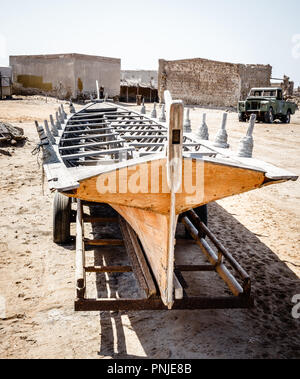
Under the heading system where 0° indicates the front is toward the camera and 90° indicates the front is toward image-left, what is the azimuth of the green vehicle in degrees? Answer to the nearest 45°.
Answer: approximately 45°

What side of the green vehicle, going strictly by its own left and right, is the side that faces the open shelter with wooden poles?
right

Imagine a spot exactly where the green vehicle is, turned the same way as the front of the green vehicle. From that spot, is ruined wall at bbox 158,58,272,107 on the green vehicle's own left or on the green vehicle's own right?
on the green vehicle's own right

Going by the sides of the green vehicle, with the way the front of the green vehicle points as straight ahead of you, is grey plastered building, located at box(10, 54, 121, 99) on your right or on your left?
on your right

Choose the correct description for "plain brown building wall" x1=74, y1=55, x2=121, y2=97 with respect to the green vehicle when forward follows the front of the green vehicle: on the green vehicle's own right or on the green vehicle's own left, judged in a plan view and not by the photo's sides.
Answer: on the green vehicle's own right
